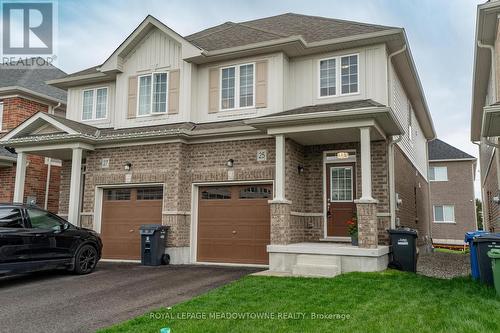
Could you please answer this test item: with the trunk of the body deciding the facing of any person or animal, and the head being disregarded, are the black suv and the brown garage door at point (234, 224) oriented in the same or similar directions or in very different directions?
very different directions

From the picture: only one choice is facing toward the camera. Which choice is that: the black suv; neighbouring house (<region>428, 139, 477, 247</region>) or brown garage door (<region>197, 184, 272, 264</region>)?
the brown garage door

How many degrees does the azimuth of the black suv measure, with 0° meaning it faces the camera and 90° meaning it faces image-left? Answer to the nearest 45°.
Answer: approximately 225°

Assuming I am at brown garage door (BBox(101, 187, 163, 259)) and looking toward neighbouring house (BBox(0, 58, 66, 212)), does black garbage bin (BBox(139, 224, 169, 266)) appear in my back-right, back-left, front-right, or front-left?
back-left

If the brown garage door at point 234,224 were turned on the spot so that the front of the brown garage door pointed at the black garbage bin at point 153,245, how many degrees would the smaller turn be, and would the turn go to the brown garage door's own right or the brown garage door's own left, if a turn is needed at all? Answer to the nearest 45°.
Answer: approximately 90° to the brown garage door's own right

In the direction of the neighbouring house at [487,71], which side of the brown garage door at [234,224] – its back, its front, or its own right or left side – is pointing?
left

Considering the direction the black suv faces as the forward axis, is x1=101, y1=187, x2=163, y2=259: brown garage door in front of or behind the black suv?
in front

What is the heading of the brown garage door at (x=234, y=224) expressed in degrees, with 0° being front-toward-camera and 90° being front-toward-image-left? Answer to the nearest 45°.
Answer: approximately 0°
